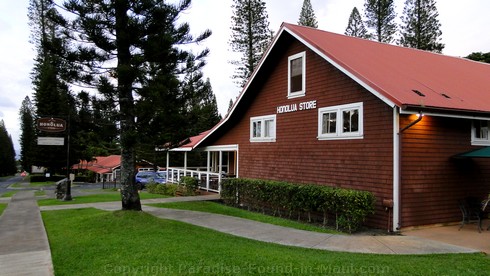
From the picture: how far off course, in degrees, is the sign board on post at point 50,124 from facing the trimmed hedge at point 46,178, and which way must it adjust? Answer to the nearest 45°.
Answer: approximately 180°

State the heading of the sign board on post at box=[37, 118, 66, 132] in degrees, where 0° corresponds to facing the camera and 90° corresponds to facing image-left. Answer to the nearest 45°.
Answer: approximately 0°

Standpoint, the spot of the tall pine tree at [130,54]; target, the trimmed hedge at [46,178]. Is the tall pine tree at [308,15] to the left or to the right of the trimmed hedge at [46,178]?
right

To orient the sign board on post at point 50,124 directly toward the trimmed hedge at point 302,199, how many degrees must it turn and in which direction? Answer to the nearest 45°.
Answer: approximately 45° to its left

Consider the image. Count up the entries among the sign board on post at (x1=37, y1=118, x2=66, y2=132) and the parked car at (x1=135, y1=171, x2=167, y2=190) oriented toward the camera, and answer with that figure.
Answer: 1

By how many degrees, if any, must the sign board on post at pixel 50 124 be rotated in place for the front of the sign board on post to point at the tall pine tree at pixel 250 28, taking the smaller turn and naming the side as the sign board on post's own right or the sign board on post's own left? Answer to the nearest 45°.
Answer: approximately 135° to the sign board on post's own left
